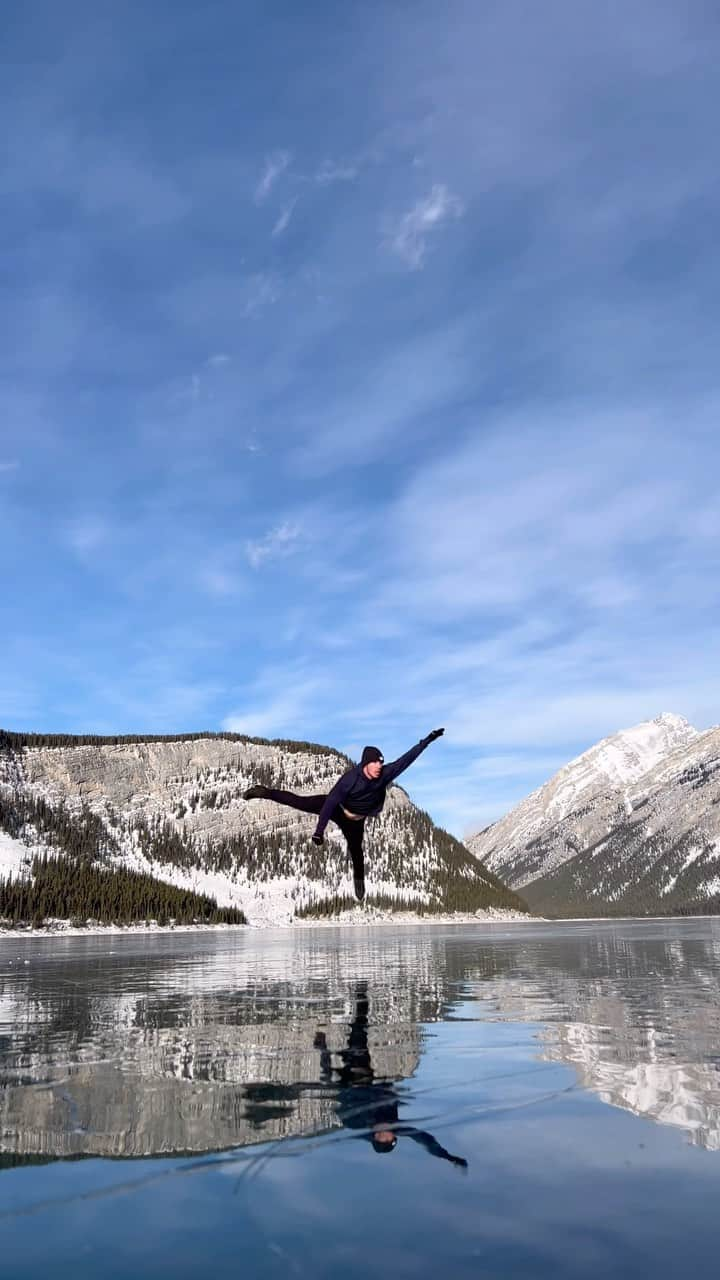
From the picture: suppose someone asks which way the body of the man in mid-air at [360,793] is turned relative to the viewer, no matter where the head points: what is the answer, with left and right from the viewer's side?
facing the viewer and to the right of the viewer
